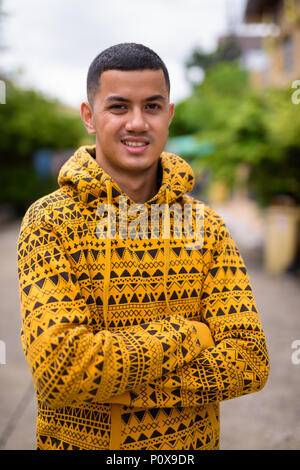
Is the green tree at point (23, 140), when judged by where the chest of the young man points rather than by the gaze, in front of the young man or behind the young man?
behind

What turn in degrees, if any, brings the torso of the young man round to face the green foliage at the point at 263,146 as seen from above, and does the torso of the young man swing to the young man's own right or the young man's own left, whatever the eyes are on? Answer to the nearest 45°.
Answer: approximately 180°
